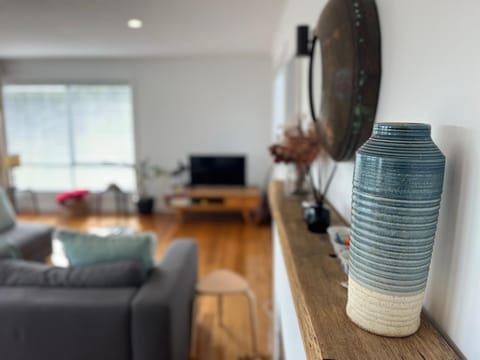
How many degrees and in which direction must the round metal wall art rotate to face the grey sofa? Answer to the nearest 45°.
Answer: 0° — it already faces it

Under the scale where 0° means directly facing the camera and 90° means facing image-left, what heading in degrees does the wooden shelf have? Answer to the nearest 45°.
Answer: approximately 90°

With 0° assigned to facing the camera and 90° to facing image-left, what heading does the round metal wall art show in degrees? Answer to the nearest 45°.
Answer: approximately 90°

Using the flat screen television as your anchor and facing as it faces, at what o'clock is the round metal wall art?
The round metal wall art is roughly at 12 o'clock from the flat screen television.

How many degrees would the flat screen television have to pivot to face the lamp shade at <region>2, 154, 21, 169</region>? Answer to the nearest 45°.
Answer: approximately 90° to its right

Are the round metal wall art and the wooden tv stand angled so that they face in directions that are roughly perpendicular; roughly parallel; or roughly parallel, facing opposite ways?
roughly perpendicular

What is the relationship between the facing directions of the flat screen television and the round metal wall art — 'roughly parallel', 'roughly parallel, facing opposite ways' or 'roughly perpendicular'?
roughly perpendicular

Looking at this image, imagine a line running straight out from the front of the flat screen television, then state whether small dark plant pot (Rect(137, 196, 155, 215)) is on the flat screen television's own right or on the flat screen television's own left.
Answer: on the flat screen television's own right
